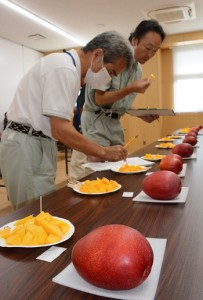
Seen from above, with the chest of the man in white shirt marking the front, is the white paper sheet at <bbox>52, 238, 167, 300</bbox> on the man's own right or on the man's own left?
on the man's own right

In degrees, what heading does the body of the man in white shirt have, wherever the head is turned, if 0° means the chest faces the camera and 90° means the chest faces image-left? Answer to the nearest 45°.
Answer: approximately 270°

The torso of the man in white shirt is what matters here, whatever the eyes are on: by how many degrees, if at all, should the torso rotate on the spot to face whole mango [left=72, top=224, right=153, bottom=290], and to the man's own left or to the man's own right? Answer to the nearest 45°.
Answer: approximately 90° to the man's own right

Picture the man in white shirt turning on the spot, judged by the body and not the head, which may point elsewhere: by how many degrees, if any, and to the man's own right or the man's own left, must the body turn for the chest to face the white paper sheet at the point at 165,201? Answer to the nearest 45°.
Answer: approximately 45° to the man's own right

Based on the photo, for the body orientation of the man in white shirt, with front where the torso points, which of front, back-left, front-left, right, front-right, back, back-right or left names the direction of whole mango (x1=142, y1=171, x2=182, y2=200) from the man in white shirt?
front-right

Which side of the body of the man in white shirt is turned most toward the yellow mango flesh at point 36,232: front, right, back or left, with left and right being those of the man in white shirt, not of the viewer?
right
